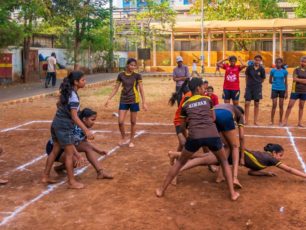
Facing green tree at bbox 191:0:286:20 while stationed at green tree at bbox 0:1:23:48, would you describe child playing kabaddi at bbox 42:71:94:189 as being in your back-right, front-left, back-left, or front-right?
back-right

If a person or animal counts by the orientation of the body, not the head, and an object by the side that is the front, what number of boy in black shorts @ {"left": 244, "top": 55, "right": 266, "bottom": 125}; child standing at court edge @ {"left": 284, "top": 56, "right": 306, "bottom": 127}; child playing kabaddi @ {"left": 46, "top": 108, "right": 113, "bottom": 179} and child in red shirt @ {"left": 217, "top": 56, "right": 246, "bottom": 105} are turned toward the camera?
3

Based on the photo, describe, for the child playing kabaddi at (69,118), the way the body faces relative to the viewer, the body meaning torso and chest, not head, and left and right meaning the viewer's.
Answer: facing to the right of the viewer

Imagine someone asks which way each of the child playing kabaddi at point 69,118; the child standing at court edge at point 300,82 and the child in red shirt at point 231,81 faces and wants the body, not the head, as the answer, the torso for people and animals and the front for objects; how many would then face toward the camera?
2

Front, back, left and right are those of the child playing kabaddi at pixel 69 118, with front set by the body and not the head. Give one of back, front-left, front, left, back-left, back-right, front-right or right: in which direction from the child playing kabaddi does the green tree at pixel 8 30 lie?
left

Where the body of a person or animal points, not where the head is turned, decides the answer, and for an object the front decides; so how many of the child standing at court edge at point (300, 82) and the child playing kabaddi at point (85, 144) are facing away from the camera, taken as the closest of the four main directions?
0

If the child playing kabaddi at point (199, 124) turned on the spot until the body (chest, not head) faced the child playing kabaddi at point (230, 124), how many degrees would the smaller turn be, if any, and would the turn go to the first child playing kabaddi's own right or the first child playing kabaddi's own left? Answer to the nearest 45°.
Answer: approximately 45° to the first child playing kabaddi's own right

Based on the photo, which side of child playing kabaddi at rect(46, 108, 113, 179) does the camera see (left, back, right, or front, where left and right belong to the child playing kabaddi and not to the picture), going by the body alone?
right

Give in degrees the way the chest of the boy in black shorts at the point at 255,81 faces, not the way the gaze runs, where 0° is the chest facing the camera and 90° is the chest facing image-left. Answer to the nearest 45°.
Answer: approximately 0°
